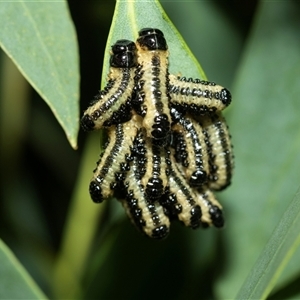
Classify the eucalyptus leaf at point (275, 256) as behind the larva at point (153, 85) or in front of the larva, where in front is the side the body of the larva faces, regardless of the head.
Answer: behind

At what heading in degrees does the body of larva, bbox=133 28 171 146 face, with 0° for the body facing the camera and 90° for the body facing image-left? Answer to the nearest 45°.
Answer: approximately 180°
